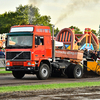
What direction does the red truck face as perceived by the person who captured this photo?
facing the viewer and to the left of the viewer
